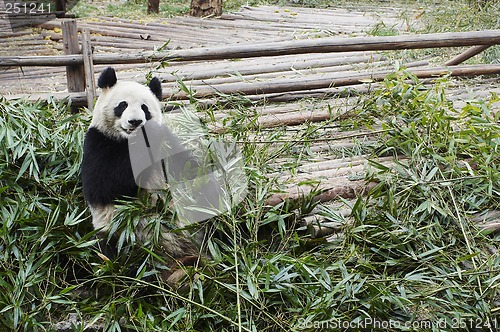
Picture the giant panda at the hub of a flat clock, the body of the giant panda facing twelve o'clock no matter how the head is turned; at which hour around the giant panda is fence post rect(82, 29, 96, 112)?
The fence post is roughly at 7 o'clock from the giant panda.

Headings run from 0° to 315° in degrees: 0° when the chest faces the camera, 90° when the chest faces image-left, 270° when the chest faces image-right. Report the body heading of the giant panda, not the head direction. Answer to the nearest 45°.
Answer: approximately 315°

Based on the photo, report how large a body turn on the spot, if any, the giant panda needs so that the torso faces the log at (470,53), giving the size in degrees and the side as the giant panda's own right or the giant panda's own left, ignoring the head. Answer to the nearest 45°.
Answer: approximately 90° to the giant panda's own left

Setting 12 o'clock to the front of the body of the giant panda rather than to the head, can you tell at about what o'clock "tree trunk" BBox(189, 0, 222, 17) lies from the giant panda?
The tree trunk is roughly at 8 o'clock from the giant panda.

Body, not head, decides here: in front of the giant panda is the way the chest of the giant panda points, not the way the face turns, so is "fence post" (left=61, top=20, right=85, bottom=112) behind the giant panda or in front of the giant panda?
behind

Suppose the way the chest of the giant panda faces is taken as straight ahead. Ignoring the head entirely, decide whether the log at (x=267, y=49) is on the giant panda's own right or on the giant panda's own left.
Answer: on the giant panda's own left

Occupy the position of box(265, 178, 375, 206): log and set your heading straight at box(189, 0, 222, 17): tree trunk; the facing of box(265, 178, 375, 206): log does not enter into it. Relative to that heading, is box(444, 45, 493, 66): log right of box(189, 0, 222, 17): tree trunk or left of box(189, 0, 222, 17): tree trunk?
right
